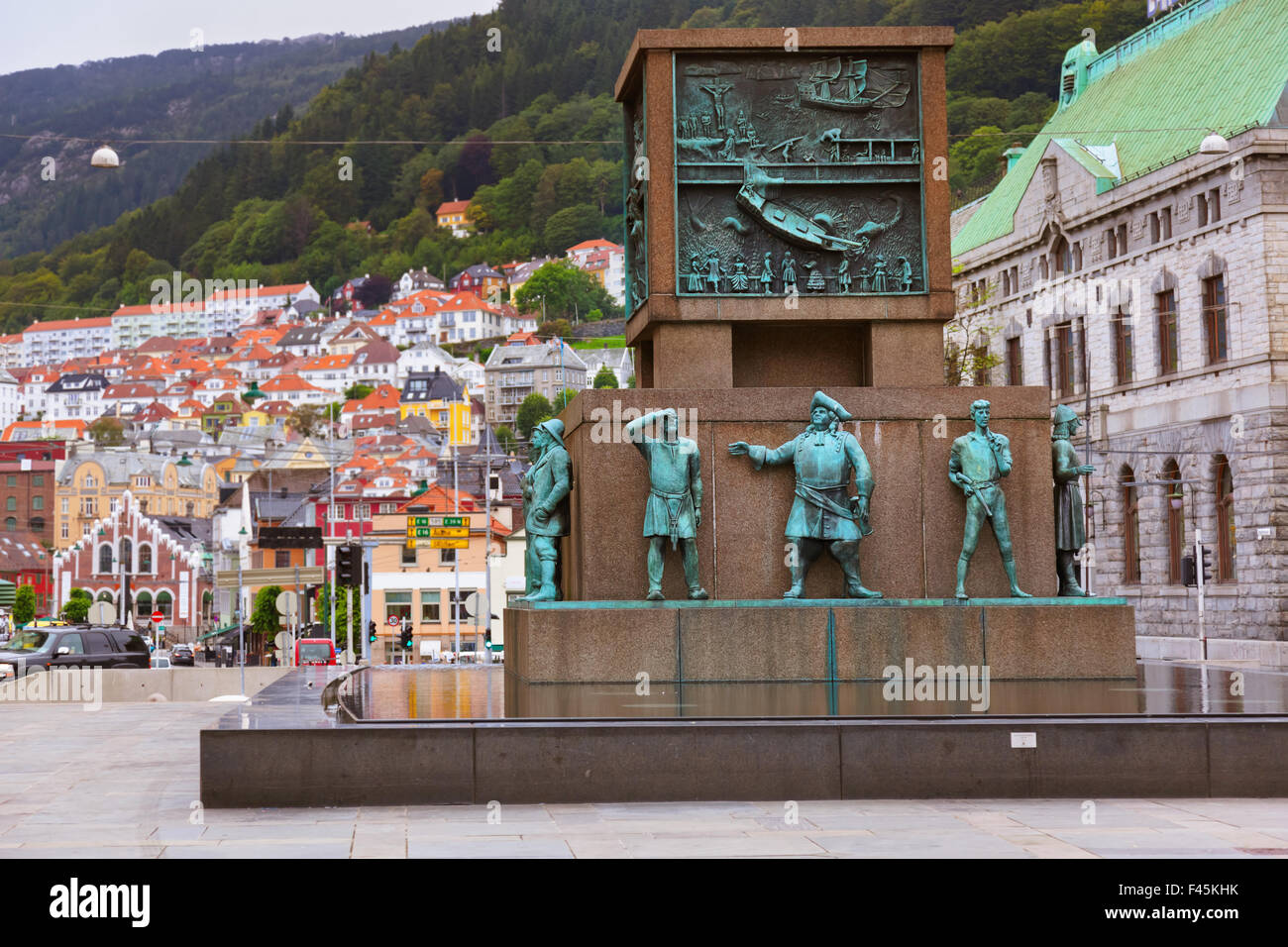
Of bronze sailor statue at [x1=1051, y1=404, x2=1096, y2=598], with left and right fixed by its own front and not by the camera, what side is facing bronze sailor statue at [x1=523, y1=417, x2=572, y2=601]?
back

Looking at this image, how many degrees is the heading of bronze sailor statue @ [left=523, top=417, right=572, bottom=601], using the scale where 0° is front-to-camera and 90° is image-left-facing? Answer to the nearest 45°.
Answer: approximately 90°

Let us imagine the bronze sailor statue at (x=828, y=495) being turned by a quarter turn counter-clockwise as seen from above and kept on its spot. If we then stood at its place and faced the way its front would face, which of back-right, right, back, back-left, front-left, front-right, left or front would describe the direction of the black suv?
back-left

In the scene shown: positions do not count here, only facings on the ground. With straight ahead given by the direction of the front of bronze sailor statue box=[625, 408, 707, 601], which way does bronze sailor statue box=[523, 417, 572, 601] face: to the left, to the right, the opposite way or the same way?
to the right

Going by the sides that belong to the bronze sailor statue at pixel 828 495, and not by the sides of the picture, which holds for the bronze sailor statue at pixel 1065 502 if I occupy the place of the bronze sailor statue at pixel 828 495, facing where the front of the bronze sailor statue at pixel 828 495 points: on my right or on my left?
on my left

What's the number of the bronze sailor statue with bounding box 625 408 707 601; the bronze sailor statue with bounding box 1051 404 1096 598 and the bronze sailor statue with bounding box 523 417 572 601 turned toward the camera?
1

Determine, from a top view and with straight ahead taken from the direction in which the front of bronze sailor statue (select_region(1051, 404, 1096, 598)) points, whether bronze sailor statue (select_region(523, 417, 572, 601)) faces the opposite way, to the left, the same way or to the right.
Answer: the opposite way

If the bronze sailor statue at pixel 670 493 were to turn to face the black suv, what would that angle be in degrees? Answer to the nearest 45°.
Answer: approximately 135° to its right

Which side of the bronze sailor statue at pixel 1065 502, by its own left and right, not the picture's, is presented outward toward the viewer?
right

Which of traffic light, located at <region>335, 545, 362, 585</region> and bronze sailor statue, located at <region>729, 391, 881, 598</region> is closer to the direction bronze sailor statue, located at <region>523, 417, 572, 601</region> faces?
the traffic light

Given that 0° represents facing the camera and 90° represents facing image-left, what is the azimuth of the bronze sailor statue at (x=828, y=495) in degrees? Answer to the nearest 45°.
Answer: approximately 0°

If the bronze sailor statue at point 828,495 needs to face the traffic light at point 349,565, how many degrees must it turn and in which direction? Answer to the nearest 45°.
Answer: approximately 135° to its right

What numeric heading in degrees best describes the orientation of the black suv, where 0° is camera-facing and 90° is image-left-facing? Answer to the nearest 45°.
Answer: approximately 45°
